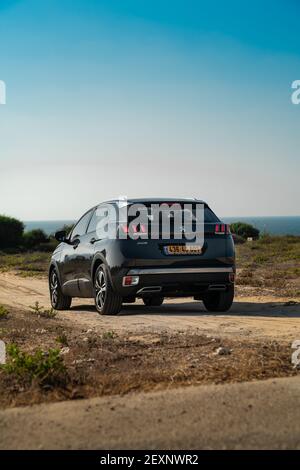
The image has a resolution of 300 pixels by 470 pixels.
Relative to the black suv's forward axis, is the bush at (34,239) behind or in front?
in front

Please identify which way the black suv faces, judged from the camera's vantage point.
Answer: facing away from the viewer and to the left of the viewer

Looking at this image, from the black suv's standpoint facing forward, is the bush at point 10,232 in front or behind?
in front

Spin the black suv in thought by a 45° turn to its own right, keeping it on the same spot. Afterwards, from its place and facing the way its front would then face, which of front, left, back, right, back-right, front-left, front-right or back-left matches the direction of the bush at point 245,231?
front
